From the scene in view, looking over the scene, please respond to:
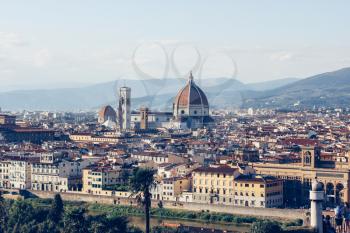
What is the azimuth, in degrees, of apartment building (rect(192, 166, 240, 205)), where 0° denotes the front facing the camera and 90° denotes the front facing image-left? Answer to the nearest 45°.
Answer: approximately 0°

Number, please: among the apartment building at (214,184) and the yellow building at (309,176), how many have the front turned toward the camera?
2

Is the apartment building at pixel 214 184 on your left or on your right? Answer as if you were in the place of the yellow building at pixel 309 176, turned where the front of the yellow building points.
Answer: on your right

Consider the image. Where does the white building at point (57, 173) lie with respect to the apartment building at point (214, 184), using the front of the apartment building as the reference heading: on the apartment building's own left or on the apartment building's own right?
on the apartment building's own right

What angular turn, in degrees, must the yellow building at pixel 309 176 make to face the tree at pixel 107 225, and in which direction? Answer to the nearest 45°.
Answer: approximately 45° to its right

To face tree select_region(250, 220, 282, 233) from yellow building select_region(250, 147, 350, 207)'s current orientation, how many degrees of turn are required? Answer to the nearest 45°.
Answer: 0° — it already faces it

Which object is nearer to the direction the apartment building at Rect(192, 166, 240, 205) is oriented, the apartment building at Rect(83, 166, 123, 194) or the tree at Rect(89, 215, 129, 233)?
the tree

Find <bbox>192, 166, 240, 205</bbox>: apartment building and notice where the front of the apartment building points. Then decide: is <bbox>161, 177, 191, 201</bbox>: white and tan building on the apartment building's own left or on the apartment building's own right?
on the apartment building's own right
